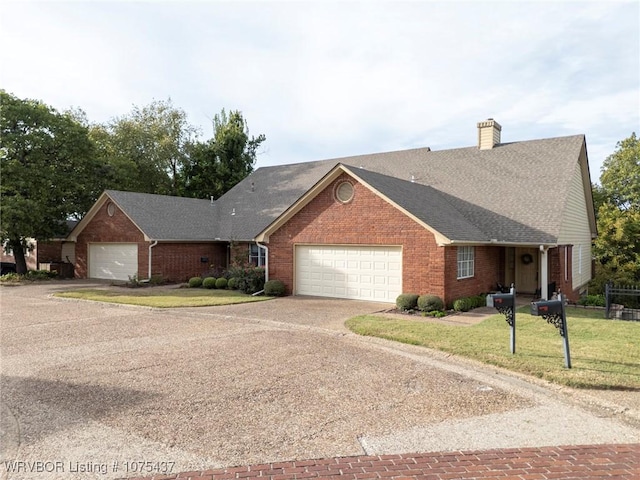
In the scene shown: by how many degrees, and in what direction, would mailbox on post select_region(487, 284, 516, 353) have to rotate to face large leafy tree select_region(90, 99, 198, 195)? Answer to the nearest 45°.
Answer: approximately 45° to its right

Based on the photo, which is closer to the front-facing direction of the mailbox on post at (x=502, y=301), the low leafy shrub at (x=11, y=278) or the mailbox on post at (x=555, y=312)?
the low leafy shrub

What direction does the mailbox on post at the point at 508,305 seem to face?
to the viewer's left

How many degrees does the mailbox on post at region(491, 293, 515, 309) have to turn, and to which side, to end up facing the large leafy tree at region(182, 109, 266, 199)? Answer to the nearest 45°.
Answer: approximately 45° to its right

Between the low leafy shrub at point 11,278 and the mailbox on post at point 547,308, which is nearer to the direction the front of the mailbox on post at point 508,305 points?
the low leafy shrub
